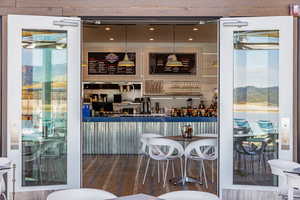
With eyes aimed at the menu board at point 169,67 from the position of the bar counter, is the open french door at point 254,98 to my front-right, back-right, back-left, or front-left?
back-right

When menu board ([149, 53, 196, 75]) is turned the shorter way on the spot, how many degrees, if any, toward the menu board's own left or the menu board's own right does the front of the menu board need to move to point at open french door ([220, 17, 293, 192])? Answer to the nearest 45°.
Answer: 0° — it already faces it

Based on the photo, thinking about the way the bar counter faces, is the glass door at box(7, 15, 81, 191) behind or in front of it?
in front

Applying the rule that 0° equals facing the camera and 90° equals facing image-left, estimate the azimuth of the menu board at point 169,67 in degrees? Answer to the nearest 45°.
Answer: approximately 0°

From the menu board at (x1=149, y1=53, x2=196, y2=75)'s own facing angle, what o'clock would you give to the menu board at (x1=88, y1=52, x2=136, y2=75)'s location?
the menu board at (x1=88, y1=52, x2=136, y2=75) is roughly at 3 o'clock from the menu board at (x1=149, y1=53, x2=196, y2=75).

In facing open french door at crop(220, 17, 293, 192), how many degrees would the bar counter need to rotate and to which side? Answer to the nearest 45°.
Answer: approximately 45° to its left

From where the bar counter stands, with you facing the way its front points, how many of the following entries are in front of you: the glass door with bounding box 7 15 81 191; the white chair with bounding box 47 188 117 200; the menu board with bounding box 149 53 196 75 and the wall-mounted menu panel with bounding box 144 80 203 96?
2

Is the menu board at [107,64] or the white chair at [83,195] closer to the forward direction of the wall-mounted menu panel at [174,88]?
the white chair

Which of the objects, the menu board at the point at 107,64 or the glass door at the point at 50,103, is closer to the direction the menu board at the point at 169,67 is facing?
the glass door

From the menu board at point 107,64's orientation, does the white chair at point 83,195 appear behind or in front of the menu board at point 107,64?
in front

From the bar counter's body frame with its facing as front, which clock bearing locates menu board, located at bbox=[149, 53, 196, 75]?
The menu board is roughly at 7 o'clock from the bar counter.

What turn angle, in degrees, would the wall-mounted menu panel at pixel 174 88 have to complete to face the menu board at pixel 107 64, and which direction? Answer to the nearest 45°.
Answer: approximately 90° to its right

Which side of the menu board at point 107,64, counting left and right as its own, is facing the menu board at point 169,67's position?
left
